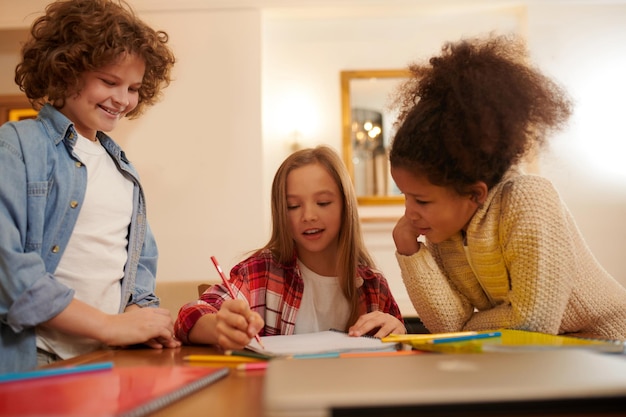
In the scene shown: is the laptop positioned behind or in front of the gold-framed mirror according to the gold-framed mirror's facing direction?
in front

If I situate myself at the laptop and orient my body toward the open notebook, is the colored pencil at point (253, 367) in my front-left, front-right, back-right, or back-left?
front-left

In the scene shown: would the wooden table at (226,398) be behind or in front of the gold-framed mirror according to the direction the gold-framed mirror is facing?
in front

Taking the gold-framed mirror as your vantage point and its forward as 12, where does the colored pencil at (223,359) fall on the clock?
The colored pencil is roughly at 12 o'clock from the gold-framed mirror.

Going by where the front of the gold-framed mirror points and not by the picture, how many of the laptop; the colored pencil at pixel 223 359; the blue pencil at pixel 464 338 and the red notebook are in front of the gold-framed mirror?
4

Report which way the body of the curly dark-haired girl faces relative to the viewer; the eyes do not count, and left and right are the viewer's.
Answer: facing the viewer and to the left of the viewer

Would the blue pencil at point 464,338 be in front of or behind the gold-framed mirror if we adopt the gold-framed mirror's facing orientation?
in front

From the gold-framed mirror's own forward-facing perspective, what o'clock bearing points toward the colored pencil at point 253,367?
The colored pencil is roughly at 12 o'clock from the gold-framed mirror.

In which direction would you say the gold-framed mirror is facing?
toward the camera

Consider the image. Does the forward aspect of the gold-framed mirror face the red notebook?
yes

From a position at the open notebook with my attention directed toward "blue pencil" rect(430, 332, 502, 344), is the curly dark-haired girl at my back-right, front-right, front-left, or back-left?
front-left

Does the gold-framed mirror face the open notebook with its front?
yes
